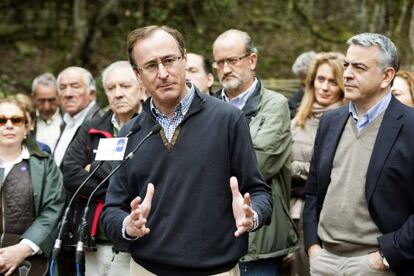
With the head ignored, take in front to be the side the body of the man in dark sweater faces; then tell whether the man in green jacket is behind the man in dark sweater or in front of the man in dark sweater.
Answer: behind

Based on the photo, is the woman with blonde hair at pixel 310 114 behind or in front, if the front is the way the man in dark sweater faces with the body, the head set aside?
behind

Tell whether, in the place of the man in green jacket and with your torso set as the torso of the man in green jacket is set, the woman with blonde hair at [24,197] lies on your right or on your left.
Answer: on your right

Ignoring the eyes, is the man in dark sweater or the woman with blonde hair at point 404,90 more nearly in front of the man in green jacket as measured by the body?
the man in dark sweater

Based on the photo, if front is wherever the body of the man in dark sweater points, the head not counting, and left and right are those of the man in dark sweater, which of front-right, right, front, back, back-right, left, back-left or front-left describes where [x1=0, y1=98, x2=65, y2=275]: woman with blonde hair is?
back-right

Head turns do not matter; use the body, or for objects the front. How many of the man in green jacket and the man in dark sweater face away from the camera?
0
